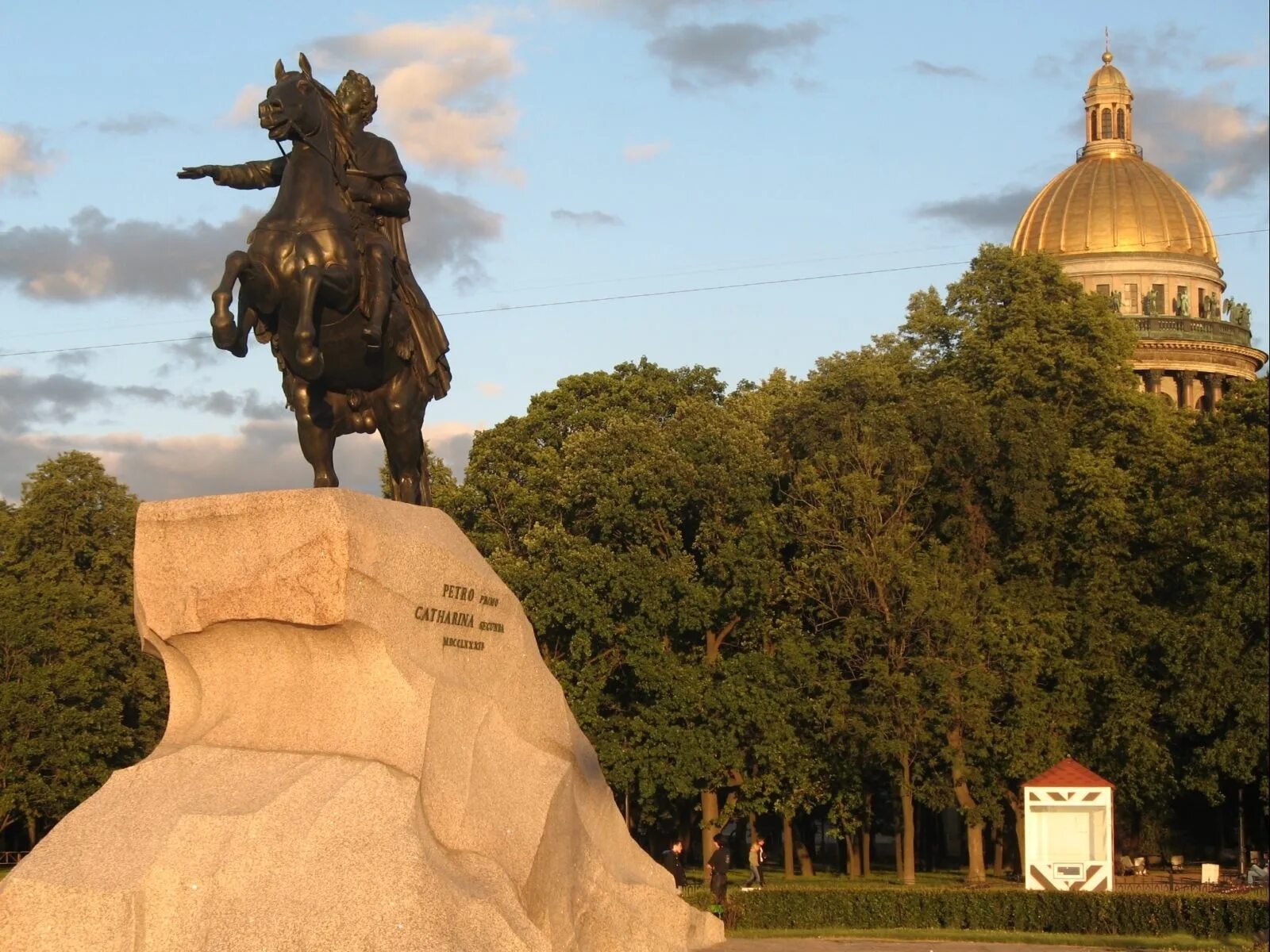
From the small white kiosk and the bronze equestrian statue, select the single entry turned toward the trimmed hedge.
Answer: the small white kiosk

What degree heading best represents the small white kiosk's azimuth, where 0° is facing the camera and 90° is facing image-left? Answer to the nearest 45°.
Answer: approximately 0°

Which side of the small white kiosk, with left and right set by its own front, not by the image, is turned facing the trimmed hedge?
front

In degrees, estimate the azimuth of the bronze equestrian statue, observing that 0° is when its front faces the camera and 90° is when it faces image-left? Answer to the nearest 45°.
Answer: approximately 45°

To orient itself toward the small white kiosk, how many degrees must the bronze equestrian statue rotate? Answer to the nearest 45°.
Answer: approximately 180°

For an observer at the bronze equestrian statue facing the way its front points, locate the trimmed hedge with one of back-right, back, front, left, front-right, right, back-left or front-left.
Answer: back

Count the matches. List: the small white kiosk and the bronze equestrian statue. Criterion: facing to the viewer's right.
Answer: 0
